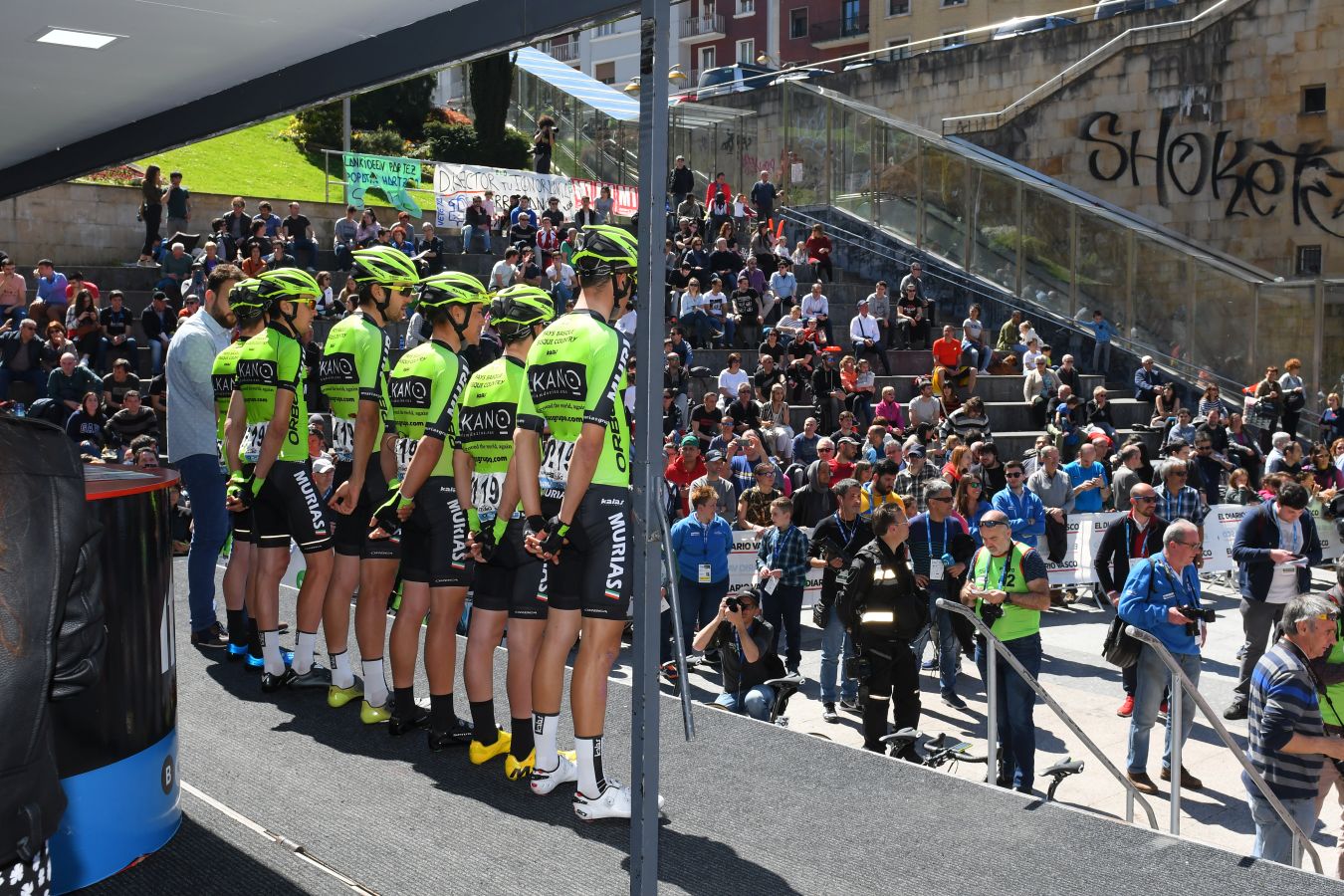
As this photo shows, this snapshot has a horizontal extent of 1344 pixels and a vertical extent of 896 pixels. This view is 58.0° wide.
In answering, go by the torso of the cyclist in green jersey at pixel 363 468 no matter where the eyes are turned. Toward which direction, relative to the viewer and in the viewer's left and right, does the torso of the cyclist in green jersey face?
facing away from the viewer and to the right of the viewer

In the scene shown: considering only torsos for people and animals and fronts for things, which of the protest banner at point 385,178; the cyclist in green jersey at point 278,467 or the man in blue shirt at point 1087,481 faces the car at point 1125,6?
the cyclist in green jersey

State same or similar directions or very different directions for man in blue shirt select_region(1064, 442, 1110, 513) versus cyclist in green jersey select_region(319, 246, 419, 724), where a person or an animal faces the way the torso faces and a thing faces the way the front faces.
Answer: very different directions

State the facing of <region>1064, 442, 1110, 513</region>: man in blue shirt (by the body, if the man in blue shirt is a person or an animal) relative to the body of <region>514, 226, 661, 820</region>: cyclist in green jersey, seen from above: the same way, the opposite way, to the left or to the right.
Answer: the opposite way

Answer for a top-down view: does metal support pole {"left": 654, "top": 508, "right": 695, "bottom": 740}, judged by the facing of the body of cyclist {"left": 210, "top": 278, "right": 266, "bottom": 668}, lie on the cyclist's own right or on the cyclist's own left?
on the cyclist's own right
